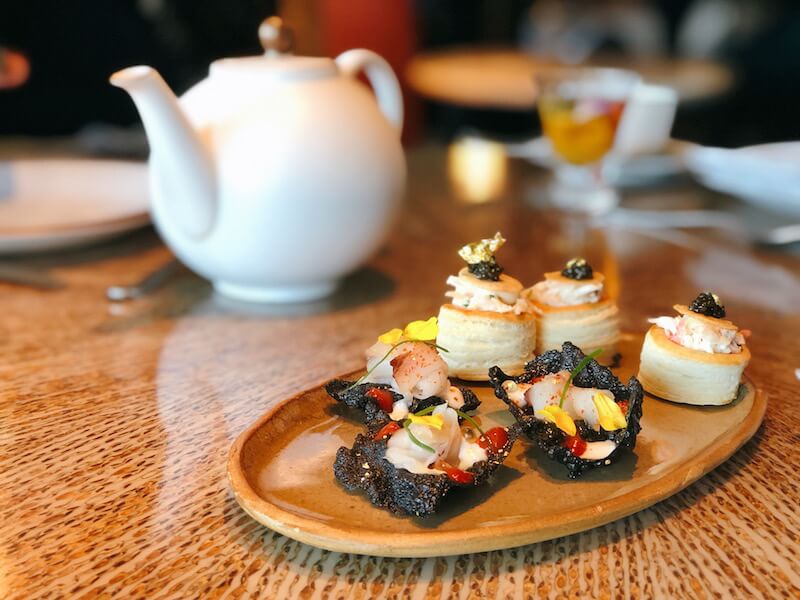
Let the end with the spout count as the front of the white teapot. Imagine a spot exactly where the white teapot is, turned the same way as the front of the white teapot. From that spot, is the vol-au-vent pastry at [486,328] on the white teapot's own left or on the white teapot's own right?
on the white teapot's own left

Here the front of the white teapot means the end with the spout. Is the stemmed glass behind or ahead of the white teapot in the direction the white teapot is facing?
behind

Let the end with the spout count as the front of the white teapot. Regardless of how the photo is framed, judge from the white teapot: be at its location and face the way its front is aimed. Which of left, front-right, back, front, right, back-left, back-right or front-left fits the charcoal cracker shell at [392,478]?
front-left

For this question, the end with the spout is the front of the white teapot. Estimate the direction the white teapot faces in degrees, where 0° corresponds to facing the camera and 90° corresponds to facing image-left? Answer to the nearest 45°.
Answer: approximately 45°

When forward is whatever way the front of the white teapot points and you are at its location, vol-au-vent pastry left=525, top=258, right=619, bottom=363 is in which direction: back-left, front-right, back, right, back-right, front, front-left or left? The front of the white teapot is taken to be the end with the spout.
left

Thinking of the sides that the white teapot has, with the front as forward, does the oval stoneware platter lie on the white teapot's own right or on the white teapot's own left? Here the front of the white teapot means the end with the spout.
on the white teapot's own left

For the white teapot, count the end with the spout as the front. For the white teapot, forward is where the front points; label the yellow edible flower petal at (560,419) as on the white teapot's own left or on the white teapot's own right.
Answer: on the white teapot's own left

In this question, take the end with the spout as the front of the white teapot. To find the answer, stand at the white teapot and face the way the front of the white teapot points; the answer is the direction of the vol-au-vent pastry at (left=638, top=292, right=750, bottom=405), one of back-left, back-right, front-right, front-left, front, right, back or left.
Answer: left
